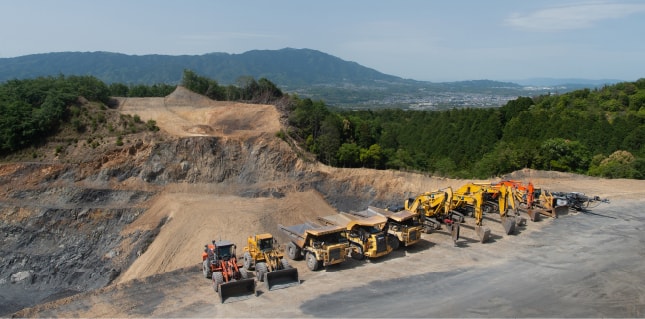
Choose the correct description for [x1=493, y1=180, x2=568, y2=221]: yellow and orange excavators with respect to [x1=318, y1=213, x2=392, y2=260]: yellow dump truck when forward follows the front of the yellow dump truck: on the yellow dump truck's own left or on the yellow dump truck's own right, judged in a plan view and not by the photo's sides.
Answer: on the yellow dump truck's own left

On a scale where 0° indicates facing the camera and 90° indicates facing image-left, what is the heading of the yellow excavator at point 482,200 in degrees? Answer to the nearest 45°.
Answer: approximately 315°

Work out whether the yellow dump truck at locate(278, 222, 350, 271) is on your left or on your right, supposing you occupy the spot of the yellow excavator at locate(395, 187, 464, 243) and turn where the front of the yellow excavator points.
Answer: on your right

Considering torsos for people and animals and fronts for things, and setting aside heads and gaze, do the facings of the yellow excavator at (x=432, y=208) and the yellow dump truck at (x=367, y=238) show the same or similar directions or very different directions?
same or similar directions

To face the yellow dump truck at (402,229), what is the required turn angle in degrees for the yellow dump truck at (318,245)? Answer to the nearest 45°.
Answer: approximately 90° to its left

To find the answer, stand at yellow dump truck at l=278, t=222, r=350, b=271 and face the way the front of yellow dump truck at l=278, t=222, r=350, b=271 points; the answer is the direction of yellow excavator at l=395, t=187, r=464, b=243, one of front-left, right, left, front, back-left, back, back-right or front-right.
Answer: left

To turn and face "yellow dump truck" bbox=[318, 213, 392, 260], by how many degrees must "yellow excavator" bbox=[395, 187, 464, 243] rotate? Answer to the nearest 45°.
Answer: approximately 90° to its right

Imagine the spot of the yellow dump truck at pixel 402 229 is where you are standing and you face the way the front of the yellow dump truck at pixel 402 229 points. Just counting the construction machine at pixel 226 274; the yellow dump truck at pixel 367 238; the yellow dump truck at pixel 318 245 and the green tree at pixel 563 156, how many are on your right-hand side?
3

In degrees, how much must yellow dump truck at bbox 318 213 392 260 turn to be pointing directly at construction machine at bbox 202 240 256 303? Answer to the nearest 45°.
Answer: approximately 90° to its right

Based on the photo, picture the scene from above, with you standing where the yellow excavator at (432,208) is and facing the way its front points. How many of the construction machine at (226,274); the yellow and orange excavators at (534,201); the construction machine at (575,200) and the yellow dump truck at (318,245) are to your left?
2

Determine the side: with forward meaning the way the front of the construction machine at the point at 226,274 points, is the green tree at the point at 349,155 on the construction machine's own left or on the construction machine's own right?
on the construction machine's own left

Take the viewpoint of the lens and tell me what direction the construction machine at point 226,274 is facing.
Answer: facing the viewer and to the right of the viewer

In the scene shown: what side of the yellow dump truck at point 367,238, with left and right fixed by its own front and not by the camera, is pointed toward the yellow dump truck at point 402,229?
left

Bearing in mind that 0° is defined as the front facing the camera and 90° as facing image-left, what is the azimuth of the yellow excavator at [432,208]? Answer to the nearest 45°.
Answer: approximately 315°

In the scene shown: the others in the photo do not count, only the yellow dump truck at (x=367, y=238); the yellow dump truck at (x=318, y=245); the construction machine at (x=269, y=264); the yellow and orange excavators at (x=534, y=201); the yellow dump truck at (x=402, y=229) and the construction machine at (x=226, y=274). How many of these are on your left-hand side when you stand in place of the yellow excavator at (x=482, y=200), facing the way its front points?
1

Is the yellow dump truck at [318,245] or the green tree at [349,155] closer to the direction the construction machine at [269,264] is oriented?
the yellow dump truck

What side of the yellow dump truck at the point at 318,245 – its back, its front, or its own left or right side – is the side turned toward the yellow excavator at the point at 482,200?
left
